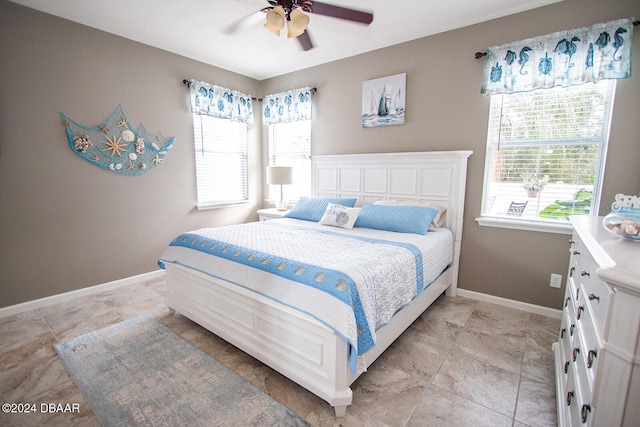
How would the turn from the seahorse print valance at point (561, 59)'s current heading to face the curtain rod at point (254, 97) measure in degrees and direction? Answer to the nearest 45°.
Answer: approximately 45° to its right

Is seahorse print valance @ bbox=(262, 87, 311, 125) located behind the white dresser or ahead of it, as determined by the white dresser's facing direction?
ahead

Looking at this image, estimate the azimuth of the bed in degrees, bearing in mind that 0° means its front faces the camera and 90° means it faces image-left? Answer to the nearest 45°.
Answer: approximately 45°

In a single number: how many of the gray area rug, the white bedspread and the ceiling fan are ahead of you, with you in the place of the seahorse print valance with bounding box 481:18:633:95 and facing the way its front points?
3

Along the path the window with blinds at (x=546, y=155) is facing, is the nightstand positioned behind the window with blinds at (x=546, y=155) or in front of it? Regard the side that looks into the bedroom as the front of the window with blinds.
in front

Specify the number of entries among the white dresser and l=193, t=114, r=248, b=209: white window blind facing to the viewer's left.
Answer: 1

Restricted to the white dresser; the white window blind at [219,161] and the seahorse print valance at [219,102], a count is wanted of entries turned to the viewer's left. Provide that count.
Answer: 1

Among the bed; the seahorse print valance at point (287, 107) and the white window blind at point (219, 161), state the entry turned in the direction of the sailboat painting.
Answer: the white window blind

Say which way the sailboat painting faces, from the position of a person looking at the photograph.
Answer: facing the viewer and to the left of the viewer

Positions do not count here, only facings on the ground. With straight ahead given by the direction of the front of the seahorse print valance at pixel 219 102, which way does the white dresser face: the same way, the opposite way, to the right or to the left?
the opposite way

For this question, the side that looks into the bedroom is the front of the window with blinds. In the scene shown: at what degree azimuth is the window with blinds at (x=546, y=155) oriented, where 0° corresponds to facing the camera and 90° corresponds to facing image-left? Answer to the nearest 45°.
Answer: approximately 45°

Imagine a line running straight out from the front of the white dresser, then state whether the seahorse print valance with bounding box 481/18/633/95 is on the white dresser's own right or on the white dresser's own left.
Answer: on the white dresser's own right

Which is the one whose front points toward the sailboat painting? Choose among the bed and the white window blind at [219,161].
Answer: the white window blind

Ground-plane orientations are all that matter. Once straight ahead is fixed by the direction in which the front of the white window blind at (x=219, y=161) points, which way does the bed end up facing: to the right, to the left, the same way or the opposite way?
to the right

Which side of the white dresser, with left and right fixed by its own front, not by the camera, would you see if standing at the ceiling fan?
front

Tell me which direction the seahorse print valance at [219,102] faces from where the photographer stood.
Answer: facing the viewer and to the right of the viewer

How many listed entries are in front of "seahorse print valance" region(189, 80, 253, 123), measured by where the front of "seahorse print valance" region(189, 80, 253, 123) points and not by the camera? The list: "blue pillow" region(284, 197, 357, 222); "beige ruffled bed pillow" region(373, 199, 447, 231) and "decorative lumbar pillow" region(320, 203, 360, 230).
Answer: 3

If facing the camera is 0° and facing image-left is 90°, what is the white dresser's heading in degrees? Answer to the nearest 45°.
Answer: approximately 90°
